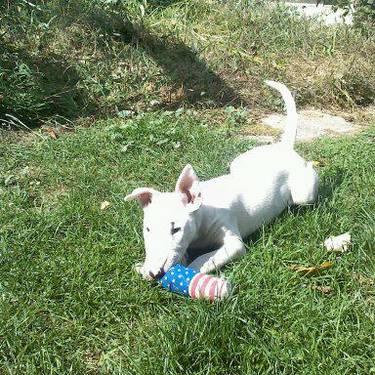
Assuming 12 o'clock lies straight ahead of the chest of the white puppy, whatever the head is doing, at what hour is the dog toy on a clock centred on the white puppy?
The dog toy is roughly at 11 o'clock from the white puppy.

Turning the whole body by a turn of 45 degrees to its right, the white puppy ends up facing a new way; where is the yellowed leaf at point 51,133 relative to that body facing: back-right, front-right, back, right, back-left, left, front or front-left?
front-right

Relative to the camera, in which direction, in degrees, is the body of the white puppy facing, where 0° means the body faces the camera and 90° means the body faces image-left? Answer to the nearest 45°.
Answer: approximately 45°
